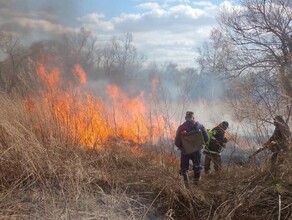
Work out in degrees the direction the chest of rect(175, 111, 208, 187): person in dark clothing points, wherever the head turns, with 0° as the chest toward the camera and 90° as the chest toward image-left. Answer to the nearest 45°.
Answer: approximately 180°

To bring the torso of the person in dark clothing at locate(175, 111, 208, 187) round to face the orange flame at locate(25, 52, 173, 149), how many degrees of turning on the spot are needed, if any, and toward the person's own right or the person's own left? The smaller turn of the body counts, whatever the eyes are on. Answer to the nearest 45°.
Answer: approximately 90° to the person's own left

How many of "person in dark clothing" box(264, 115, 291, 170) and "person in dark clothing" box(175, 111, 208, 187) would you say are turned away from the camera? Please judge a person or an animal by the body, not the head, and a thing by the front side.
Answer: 1

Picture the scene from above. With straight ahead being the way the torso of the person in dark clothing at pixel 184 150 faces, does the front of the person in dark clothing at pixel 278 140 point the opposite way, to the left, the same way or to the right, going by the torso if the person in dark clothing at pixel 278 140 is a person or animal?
to the left

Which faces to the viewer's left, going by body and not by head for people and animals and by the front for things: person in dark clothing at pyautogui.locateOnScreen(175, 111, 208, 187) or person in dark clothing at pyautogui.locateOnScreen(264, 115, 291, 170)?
person in dark clothing at pyautogui.locateOnScreen(264, 115, 291, 170)

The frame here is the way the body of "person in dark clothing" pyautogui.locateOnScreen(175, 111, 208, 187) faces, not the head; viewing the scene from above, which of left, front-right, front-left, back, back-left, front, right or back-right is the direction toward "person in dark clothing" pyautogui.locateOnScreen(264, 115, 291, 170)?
front-right

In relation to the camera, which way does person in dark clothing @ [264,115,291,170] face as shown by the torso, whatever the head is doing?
to the viewer's left

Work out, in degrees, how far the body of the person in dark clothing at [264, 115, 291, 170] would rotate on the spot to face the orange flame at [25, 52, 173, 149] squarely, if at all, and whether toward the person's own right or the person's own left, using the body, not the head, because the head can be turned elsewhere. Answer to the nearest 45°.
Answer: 0° — they already face it
